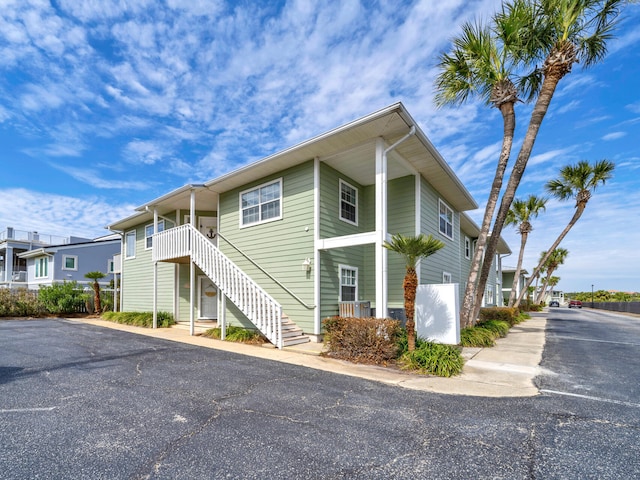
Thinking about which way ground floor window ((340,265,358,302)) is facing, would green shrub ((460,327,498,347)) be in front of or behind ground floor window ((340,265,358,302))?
in front

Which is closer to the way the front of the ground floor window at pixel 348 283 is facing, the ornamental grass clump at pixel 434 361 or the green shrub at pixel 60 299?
the ornamental grass clump

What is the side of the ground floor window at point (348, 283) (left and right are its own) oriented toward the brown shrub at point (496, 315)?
left

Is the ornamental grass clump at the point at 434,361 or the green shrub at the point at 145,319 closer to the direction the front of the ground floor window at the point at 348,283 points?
the ornamental grass clump

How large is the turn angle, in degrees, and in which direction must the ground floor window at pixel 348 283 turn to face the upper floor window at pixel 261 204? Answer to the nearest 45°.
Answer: approximately 135° to its right
